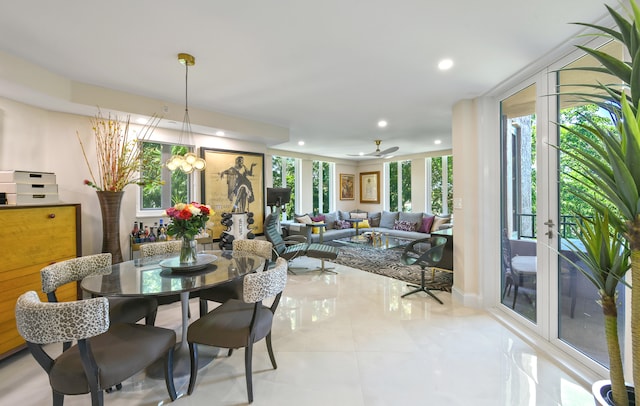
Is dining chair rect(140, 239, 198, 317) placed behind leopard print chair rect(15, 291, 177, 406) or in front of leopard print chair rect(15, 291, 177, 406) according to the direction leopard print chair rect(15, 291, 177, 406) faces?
in front

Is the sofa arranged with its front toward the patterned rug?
yes

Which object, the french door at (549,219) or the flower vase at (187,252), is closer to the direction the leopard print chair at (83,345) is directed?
the flower vase

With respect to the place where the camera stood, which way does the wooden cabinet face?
facing the viewer and to the right of the viewer

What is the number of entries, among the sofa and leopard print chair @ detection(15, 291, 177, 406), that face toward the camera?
1

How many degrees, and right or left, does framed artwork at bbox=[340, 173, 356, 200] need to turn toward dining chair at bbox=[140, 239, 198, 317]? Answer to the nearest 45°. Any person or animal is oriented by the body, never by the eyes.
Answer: approximately 45° to its right

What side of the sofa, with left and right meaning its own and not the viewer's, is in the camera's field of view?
front

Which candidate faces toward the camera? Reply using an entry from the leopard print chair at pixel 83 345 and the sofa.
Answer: the sofa

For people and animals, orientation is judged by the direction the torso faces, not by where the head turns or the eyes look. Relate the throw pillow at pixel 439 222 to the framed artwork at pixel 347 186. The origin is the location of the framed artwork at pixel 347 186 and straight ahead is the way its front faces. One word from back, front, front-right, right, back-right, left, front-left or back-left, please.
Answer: front

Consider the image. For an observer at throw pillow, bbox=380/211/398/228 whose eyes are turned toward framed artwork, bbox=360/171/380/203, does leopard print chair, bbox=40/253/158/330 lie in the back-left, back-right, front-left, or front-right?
back-left

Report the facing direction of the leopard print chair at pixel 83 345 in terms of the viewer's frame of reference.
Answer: facing away from the viewer and to the right of the viewer

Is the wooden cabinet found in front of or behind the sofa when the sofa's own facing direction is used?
in front

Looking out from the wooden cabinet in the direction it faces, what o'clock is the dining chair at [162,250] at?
The dining chair is roughly at 11 o'clock from the wooden cabinet.
